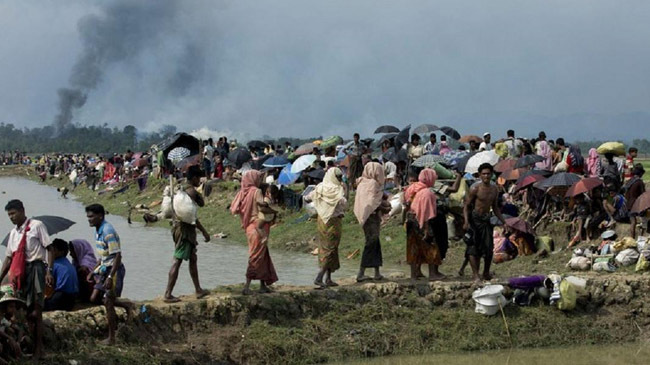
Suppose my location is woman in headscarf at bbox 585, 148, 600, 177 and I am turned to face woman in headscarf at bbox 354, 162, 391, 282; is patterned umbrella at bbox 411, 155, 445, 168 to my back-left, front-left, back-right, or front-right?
front-right

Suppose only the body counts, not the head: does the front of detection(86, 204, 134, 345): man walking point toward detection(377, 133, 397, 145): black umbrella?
no

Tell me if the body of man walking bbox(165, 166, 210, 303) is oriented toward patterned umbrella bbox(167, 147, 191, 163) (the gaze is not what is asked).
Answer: no

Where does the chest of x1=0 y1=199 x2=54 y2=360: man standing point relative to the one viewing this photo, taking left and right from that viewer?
facing the viewer and to the left of the viewer

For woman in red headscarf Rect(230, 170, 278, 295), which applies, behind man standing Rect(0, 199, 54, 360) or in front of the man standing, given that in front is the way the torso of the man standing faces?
behind

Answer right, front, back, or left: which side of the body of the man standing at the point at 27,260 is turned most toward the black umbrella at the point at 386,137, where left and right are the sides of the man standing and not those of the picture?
back

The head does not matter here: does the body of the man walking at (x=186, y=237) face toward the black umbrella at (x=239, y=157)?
no

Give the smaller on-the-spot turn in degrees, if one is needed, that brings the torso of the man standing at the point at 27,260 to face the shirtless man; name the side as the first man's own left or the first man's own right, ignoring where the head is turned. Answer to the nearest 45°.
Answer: approximately 135° to the first man's own left

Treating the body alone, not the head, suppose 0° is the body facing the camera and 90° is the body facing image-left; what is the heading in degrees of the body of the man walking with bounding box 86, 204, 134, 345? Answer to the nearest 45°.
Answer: approximately 45°

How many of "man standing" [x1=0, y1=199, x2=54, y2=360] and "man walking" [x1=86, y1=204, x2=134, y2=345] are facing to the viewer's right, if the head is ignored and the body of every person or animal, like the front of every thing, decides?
0
